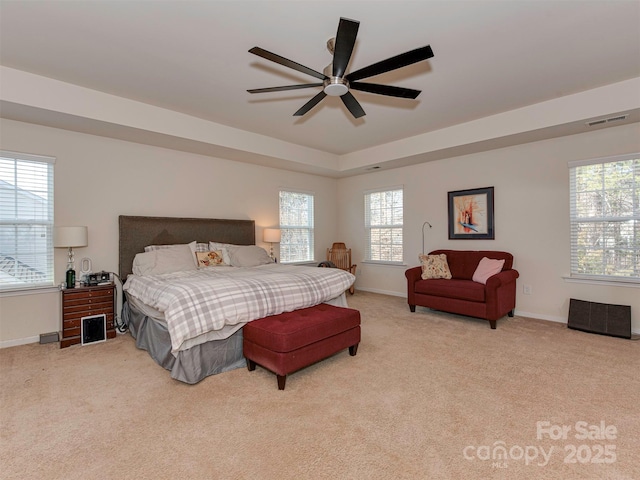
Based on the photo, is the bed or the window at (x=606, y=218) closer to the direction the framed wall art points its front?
the bed

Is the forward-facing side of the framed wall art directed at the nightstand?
yes

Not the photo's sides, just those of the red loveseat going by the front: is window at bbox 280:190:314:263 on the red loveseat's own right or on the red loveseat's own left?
on the red loveseat's own right

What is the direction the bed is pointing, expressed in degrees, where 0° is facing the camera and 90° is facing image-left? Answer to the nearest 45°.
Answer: approximately 315°

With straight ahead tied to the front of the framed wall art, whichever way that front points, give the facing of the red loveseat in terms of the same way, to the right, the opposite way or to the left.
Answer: the same way

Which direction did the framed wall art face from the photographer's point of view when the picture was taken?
facing the viewer and to the left of the viewer

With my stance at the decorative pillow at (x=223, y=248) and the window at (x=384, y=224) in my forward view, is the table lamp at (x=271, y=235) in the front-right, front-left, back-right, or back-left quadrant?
front-left

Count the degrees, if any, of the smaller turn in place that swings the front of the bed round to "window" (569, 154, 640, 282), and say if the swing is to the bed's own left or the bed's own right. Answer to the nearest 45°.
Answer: approximately 45° to the bed's own left

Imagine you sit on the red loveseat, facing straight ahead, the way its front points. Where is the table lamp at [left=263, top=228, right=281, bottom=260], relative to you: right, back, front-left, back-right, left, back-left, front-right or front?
front-right

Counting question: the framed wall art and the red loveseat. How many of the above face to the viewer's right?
0

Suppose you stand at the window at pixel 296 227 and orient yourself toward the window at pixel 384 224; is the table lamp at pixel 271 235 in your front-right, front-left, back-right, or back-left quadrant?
back-right
